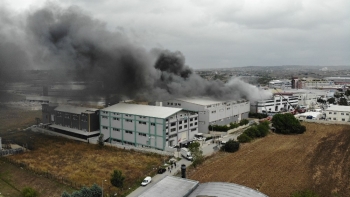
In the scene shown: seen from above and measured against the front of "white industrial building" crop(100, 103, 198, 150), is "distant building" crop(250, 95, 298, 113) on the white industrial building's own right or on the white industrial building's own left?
on the white industrial building's own left

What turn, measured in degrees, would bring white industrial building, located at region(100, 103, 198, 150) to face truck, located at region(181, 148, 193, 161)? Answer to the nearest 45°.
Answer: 0° — it already faces it

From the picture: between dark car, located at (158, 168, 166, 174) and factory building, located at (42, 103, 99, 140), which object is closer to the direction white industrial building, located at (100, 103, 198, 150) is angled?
the dark car

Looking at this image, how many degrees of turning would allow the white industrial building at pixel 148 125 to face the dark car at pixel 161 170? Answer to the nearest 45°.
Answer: approximately 45° to its right

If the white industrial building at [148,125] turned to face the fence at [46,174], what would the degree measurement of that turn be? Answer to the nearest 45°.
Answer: approximately 90° to its right

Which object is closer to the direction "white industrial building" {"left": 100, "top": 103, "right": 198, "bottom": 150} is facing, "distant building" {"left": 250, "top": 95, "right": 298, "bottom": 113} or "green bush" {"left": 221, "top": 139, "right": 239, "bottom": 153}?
the green bush

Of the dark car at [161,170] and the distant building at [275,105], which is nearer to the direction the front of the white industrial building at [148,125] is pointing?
the dark car

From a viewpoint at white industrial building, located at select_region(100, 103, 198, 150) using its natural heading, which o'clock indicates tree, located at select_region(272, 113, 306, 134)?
The tree is roughly at 10 o'clock from the white industrial building.

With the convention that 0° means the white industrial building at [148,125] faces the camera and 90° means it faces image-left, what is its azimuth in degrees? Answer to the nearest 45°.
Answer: approximately 315°
